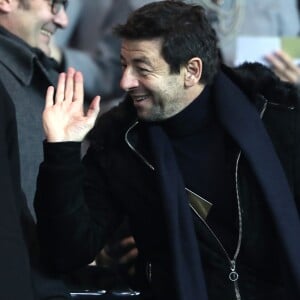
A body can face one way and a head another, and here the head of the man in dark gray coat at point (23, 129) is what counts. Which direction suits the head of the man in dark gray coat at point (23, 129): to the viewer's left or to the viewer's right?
to the viewer's right

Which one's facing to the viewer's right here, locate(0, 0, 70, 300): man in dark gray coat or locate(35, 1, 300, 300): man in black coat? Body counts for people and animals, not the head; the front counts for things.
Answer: locate(0, 0, 70, 300): man in dark gray coat

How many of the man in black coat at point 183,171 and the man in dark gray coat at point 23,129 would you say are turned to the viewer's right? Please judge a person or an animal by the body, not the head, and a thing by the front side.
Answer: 1

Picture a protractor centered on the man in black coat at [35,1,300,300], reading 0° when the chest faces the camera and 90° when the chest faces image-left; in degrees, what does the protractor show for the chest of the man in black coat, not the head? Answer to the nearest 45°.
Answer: approximately 45°

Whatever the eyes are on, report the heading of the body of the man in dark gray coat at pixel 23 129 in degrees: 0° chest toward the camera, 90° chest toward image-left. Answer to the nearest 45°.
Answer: approximately 270°
